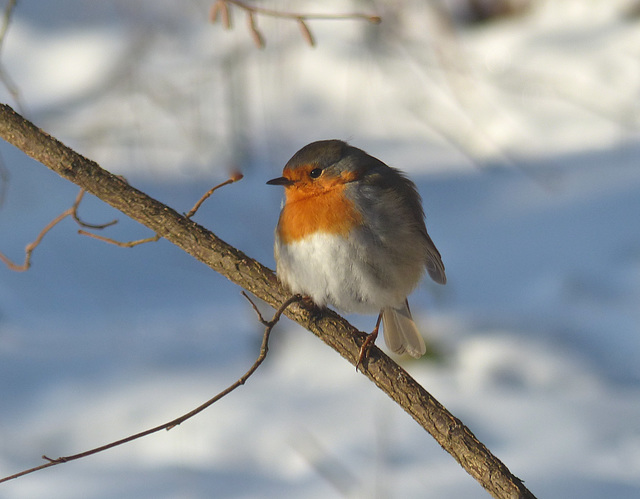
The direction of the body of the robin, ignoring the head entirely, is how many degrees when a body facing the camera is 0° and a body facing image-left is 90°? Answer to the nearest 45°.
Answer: approximately 45°
